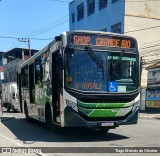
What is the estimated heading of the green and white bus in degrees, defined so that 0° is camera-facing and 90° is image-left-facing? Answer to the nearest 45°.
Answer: approximately 315°

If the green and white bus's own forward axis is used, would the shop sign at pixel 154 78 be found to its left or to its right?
on its left

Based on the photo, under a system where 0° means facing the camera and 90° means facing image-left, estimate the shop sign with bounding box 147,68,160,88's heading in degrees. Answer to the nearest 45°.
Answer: approximately 0°

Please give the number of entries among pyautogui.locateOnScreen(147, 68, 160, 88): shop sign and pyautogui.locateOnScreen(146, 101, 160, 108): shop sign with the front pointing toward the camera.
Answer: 2
